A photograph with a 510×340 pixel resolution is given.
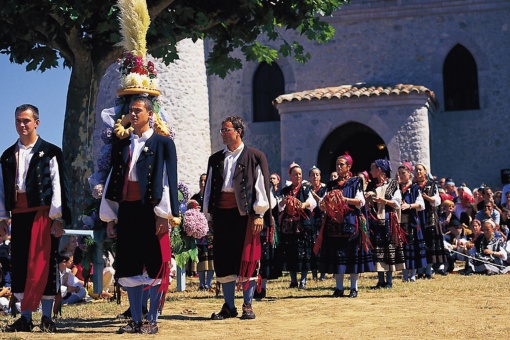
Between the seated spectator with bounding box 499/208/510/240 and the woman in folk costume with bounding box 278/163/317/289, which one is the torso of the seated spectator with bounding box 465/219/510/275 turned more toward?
the woman in folk costume

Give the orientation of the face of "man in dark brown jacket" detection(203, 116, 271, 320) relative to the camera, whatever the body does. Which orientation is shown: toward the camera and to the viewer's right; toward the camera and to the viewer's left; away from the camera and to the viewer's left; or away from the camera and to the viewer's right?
toward the camera and to the viewer's left

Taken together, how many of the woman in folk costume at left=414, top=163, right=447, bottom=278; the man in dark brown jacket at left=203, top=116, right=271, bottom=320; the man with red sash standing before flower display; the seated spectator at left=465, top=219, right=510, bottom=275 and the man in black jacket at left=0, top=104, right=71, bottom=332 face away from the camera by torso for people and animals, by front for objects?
0

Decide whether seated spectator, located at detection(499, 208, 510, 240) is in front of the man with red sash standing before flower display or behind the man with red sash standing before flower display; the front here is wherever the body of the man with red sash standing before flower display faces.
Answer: behind

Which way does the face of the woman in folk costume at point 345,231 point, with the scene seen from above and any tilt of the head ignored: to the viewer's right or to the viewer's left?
to the viewer's left

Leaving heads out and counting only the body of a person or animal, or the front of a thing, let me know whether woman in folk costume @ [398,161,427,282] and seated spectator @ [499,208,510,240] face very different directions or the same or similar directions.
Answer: same or similar directions

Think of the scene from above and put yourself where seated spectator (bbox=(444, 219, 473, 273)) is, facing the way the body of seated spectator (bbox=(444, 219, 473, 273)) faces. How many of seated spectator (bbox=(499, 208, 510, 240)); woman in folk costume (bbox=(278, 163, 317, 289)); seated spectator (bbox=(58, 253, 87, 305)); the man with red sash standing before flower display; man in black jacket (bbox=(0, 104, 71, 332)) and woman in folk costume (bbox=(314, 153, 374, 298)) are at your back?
1

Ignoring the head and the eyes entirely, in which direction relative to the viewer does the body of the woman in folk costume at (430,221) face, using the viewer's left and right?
facing the viewer and to the left of the viewer

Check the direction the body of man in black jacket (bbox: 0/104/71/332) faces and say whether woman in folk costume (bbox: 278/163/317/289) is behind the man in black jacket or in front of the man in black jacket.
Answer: behind

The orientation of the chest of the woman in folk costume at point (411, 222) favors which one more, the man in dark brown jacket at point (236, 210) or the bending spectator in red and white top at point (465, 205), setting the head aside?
the man in dark brown jacket

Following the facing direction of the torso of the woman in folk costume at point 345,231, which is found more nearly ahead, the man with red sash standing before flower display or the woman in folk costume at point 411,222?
the man with red sash standing before flower display

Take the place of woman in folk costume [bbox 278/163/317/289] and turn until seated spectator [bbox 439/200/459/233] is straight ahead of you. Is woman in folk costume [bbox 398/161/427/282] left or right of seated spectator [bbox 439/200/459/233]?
right
